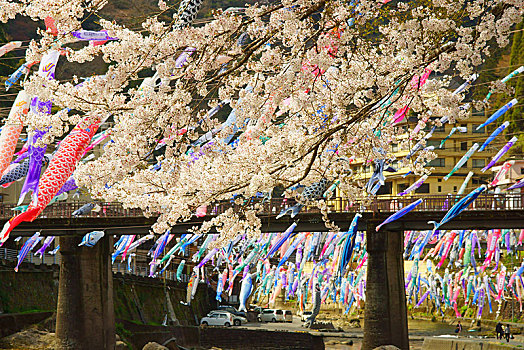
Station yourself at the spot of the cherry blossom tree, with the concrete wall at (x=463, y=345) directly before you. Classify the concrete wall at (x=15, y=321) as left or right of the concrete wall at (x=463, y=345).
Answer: left

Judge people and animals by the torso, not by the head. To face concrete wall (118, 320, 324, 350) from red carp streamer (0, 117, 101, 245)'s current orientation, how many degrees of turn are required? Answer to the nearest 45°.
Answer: approximately 90° to its left

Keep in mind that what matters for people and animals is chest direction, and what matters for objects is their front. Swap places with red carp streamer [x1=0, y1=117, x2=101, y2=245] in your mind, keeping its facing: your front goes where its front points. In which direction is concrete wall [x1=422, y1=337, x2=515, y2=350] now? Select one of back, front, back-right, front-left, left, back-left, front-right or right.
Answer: front-left

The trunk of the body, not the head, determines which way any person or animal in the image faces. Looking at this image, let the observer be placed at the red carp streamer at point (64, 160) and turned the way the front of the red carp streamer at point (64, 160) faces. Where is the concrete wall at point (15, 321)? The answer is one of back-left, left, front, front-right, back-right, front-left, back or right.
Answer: left

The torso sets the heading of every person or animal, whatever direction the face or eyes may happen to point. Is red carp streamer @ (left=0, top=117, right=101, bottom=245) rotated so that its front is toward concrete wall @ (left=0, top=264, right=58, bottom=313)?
no

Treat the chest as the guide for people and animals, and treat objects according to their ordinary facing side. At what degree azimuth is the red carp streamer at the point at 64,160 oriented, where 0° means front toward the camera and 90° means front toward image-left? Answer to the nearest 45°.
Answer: approximately 270°
